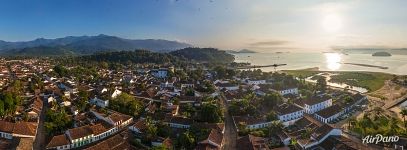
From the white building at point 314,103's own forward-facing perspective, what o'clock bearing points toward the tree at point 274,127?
The tree is roughly at 2 o'clock from the white building.

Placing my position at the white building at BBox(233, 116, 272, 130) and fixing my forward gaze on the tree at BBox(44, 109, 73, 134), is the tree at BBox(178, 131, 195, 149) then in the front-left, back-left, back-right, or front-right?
front-left

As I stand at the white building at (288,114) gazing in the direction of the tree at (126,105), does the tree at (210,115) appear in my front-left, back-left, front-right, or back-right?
front-left

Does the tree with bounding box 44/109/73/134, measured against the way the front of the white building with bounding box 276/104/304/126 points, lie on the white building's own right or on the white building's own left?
on the white building's own right

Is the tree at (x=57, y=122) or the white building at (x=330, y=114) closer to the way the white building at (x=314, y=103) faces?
the white building

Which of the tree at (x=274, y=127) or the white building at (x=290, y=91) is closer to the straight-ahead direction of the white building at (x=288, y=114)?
the tree

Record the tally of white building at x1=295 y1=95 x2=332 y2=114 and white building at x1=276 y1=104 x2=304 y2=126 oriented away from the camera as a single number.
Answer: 0

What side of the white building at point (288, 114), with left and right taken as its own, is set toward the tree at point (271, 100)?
back

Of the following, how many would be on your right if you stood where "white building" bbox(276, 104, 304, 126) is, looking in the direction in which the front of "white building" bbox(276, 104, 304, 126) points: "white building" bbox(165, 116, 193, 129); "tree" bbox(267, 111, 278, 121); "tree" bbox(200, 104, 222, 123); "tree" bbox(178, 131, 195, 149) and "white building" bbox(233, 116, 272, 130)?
5

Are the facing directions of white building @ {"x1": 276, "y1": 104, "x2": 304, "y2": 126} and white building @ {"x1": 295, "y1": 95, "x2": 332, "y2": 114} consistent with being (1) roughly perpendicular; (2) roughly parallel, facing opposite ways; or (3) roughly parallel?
roughly parallel

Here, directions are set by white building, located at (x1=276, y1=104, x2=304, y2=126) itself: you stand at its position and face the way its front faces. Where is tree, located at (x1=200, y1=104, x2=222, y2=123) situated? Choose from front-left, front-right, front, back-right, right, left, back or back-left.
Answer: right

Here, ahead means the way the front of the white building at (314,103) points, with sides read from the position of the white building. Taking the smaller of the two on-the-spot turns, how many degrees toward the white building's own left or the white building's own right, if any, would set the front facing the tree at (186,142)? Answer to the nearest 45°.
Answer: approximately 90° to the white building's own right

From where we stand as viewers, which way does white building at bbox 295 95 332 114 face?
facing the viewer and to the right of the viewer

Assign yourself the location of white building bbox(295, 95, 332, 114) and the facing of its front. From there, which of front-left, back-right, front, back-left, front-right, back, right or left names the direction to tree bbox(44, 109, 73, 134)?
right
